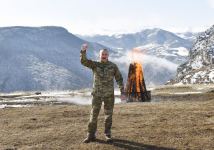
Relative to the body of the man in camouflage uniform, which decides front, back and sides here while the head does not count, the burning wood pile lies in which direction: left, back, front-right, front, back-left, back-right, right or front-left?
back

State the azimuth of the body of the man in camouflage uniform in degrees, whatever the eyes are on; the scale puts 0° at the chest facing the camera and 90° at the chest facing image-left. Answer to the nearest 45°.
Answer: approximately 0°
